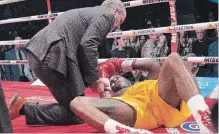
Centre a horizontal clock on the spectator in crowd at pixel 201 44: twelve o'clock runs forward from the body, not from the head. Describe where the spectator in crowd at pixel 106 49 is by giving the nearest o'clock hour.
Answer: the spectator in crowd at pixel 106 49 is roughly at 4 o'clock from the spectator in crowd at pixel 201 44.

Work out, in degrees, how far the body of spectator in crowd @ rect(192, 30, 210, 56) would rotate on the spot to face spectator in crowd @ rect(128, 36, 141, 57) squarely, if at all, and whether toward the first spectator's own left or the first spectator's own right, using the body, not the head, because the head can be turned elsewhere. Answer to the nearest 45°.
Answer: approximately 135° to the first spectator's own right

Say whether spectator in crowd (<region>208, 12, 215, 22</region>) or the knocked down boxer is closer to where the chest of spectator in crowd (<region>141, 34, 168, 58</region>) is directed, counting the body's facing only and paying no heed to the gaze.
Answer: the knocked down boxer

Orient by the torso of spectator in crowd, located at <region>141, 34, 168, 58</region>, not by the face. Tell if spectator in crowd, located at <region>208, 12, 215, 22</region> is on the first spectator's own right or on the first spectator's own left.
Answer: on the first spectator's own left

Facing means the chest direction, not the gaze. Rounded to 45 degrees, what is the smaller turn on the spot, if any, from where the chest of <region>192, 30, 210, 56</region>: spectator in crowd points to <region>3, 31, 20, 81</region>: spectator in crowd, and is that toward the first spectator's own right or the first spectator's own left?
approximately 90° to the first spectator's own right

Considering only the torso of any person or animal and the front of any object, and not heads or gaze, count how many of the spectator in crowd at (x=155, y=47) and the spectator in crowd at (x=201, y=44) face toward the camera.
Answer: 2

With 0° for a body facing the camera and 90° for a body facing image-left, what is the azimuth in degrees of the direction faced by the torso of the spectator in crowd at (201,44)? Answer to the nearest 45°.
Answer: approximately 0°
